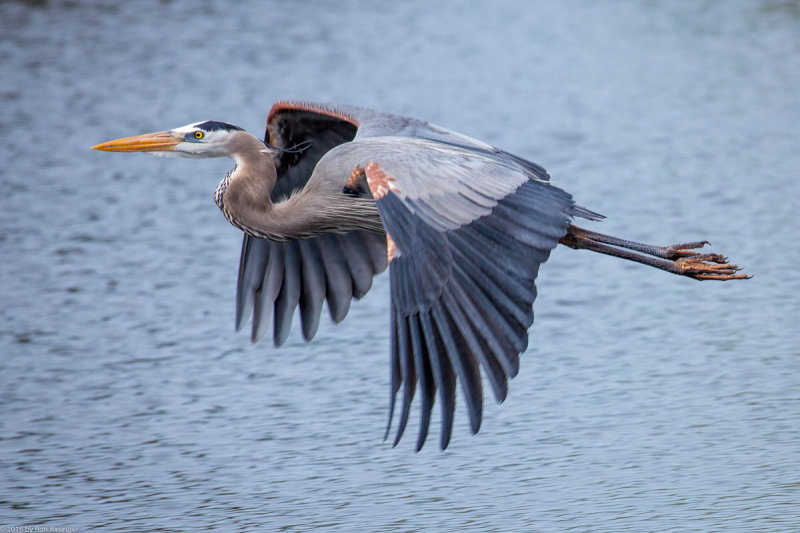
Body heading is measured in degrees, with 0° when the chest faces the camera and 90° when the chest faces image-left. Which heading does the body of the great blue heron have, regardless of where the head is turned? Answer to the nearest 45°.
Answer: approximately 90°
